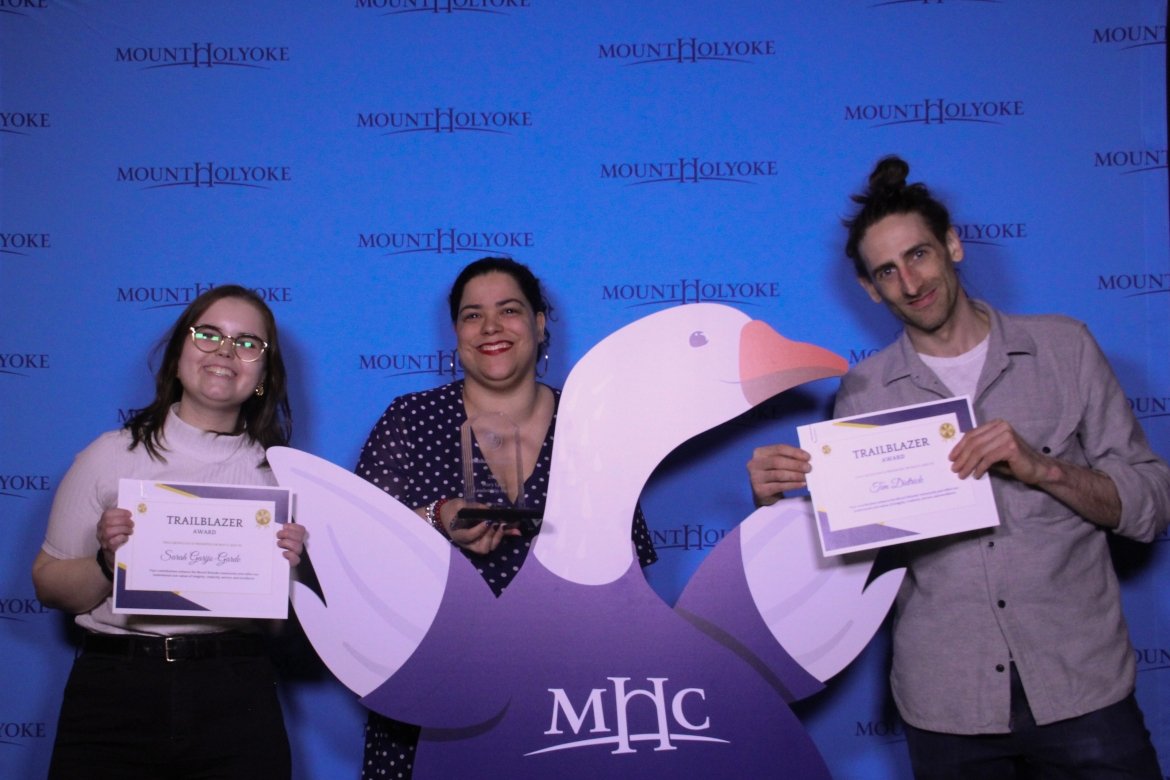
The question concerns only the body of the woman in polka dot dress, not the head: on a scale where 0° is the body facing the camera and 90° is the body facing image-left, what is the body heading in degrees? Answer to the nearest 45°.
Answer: approximately 0°

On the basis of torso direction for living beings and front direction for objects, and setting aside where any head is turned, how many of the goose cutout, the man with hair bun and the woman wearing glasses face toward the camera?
3

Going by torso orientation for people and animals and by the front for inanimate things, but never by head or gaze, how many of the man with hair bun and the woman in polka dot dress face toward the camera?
2

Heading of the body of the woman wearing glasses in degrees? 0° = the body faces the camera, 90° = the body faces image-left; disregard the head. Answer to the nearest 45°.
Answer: approximately 0°

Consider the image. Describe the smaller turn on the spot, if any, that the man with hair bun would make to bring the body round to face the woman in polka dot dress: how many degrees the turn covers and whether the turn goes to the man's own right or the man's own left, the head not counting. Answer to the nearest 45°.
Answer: approximately 90° to the man's own right

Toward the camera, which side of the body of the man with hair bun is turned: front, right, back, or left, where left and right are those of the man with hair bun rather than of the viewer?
front

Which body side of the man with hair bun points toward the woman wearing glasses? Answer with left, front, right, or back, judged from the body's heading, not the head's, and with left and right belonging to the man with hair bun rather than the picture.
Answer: right
